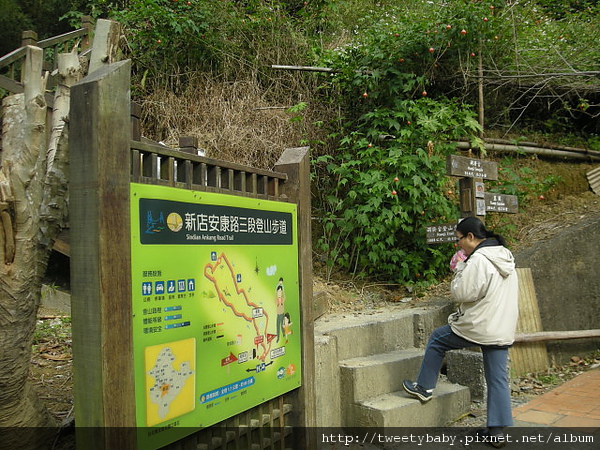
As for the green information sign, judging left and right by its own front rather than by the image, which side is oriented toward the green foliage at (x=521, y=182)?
left

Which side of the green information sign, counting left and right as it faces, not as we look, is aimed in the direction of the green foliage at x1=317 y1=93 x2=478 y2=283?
left

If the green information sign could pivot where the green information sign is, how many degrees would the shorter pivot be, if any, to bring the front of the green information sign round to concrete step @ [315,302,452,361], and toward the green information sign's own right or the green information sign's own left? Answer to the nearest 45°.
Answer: approximately 90° to the green information sign's own left

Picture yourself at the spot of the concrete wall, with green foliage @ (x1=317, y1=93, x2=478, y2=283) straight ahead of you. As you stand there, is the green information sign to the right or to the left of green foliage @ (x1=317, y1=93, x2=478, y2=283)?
left

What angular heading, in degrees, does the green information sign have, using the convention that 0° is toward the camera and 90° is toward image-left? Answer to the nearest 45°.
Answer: approximately 315°
